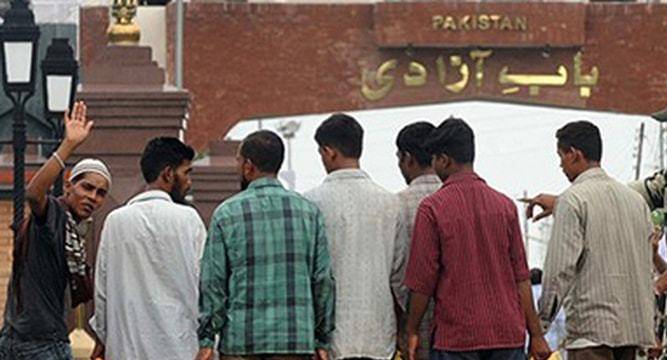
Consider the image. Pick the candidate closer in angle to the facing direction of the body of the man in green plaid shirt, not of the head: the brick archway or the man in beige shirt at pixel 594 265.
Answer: the brick archway

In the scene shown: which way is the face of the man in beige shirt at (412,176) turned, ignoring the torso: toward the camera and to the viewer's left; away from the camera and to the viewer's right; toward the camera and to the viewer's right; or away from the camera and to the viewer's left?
away from the camera and to the viewer's left

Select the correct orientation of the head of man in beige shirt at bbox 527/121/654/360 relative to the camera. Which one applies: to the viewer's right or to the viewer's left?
to the viewer's left

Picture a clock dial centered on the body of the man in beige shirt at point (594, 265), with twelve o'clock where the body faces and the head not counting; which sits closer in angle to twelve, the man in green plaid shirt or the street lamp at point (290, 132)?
the street lamp

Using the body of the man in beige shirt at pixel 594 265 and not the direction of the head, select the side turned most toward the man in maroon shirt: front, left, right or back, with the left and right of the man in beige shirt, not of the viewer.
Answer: left

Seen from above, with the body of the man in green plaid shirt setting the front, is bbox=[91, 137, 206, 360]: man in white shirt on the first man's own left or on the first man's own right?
on the first man's own left

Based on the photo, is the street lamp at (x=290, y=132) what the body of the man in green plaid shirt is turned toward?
yes

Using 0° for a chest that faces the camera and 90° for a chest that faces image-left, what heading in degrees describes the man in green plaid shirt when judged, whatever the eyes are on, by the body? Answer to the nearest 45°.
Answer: approximately 180°
